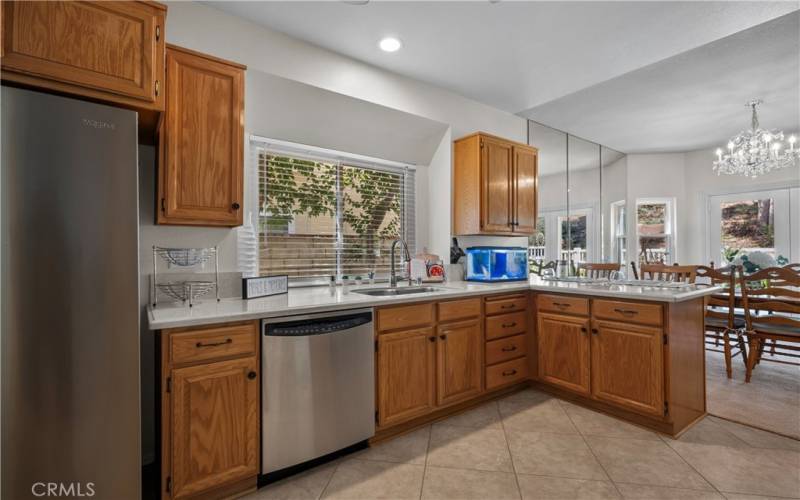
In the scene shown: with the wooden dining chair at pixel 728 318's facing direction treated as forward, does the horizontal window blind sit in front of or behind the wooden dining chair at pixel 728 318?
behind

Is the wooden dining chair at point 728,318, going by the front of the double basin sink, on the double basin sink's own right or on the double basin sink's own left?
on the double basin sink's own left

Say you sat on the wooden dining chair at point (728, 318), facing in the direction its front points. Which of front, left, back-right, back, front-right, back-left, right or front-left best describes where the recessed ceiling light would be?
back

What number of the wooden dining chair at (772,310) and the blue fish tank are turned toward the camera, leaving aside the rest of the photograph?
1

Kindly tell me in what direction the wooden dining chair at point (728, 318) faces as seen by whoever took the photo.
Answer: facing away from the viewer and to the right of the viewer

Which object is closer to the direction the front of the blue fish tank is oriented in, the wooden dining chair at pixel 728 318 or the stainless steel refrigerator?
the stainless steel refrigerator

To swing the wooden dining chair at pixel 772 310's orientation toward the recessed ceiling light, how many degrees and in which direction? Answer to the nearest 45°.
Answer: approximately 135° to its left

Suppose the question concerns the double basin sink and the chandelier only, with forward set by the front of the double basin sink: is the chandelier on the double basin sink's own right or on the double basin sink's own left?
on the double basin sink's own left

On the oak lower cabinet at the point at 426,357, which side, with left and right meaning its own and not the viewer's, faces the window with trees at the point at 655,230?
left

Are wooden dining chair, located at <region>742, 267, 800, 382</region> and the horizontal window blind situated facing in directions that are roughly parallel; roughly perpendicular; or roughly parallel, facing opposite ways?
roughly perpendicular

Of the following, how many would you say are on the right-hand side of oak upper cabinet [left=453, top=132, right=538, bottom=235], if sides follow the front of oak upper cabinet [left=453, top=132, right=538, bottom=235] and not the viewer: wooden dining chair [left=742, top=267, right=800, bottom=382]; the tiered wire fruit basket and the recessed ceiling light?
2
